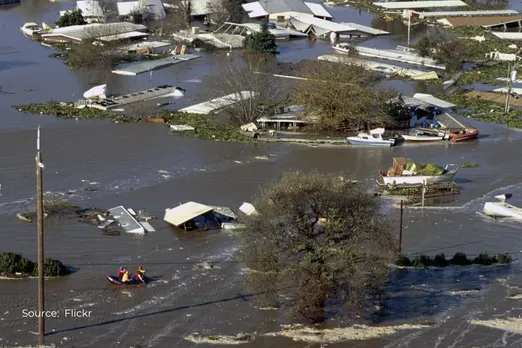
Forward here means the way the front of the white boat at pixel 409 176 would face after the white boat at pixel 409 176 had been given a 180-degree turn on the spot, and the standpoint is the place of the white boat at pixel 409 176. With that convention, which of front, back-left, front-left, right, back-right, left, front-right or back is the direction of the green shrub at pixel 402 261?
left

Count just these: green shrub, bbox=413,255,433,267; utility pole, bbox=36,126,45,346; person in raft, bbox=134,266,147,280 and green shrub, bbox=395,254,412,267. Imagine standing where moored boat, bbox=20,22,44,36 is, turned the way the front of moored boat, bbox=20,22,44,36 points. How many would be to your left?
4

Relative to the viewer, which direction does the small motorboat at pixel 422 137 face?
to the viewer's left

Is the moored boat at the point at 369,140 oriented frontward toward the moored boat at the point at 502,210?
no

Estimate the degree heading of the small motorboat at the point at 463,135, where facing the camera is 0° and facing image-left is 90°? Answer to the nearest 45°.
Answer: approximately 270°

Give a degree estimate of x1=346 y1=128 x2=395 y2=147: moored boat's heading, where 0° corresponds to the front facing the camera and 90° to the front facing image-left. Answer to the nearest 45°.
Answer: approximately 90°

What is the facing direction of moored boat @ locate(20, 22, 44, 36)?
to the viewer's left

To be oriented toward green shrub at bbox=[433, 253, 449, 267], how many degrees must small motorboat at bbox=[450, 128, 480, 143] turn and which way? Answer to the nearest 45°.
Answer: approximately 90° to its right

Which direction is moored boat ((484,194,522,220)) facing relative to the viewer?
to the viewer's left

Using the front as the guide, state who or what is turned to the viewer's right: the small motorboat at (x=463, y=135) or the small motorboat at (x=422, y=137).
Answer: the small motorboat at (x=463, y=135)

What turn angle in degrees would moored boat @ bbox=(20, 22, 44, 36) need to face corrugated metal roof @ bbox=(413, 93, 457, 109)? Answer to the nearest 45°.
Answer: approximately 135° to its left

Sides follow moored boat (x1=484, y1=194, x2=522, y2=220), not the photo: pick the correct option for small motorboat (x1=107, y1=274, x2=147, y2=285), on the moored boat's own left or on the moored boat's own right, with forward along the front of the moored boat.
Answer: on the moored boat's own left
